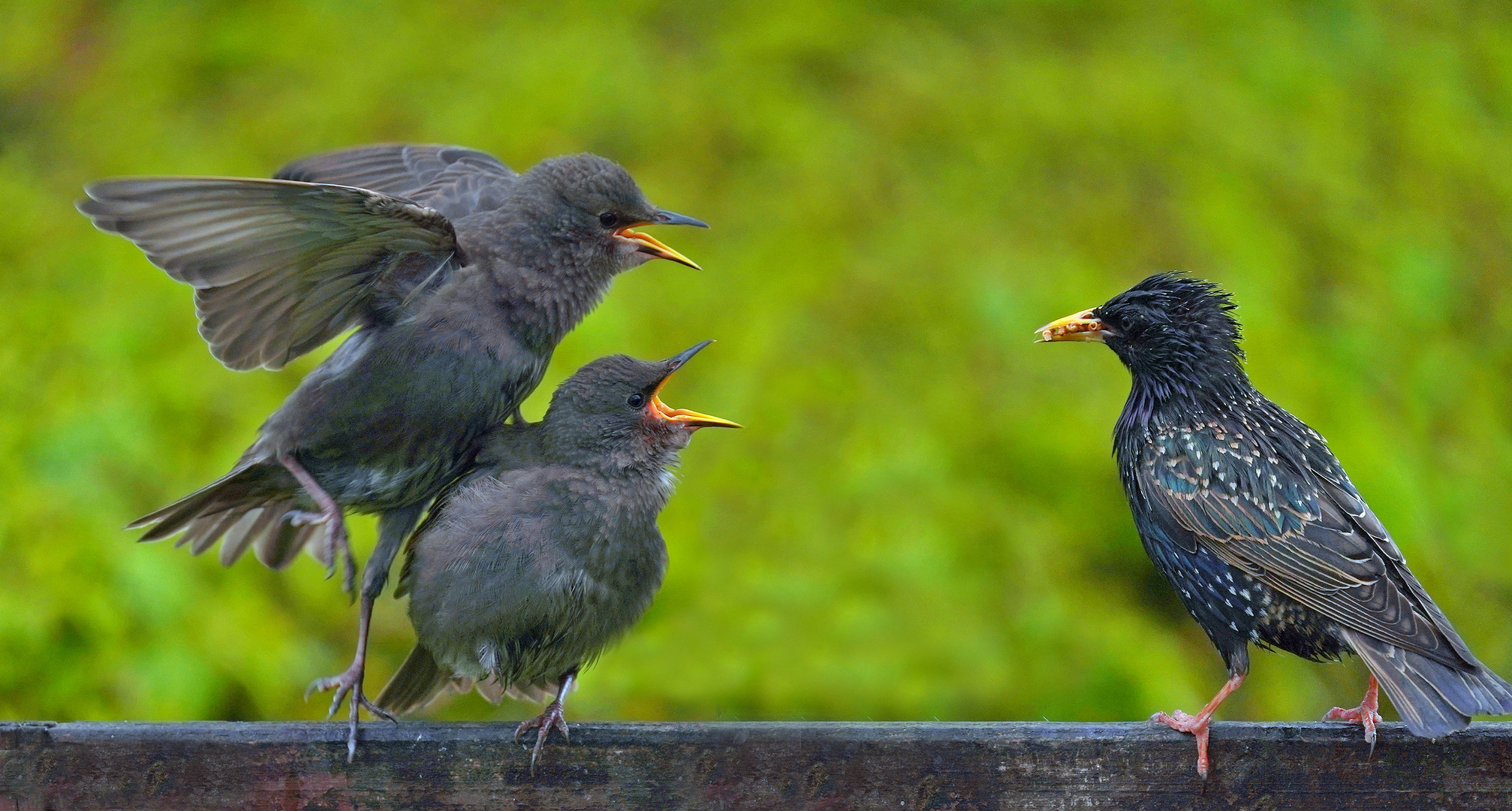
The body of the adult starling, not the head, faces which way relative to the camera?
to the viewer's left

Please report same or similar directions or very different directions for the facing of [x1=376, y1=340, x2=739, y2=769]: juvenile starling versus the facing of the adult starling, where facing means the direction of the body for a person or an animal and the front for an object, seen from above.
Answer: very different directions

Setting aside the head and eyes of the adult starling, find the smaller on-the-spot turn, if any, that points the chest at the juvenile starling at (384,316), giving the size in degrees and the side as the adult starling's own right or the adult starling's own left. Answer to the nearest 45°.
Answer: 0° — it already faces it

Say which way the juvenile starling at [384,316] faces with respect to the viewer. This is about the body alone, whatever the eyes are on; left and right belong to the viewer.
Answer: facing to the right of the viewer

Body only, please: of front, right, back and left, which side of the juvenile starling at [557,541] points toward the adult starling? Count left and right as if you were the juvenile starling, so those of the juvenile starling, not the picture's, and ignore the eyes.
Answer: front

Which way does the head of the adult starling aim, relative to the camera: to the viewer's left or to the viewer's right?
to the viewer's left

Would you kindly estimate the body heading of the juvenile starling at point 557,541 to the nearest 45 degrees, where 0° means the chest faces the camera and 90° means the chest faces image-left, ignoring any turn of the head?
approximately 270°

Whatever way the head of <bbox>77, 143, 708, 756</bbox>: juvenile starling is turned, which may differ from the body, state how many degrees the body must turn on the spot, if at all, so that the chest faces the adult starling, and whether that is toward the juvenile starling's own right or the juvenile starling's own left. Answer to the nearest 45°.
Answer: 0° — it already faces it

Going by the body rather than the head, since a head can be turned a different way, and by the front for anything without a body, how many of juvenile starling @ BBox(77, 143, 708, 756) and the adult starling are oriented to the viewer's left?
1

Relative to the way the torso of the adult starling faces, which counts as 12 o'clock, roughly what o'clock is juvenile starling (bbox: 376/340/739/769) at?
The juvenile starling is roughly at 11 o'clock from the adult starling.

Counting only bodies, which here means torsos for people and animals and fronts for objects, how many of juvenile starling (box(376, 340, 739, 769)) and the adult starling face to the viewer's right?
1
